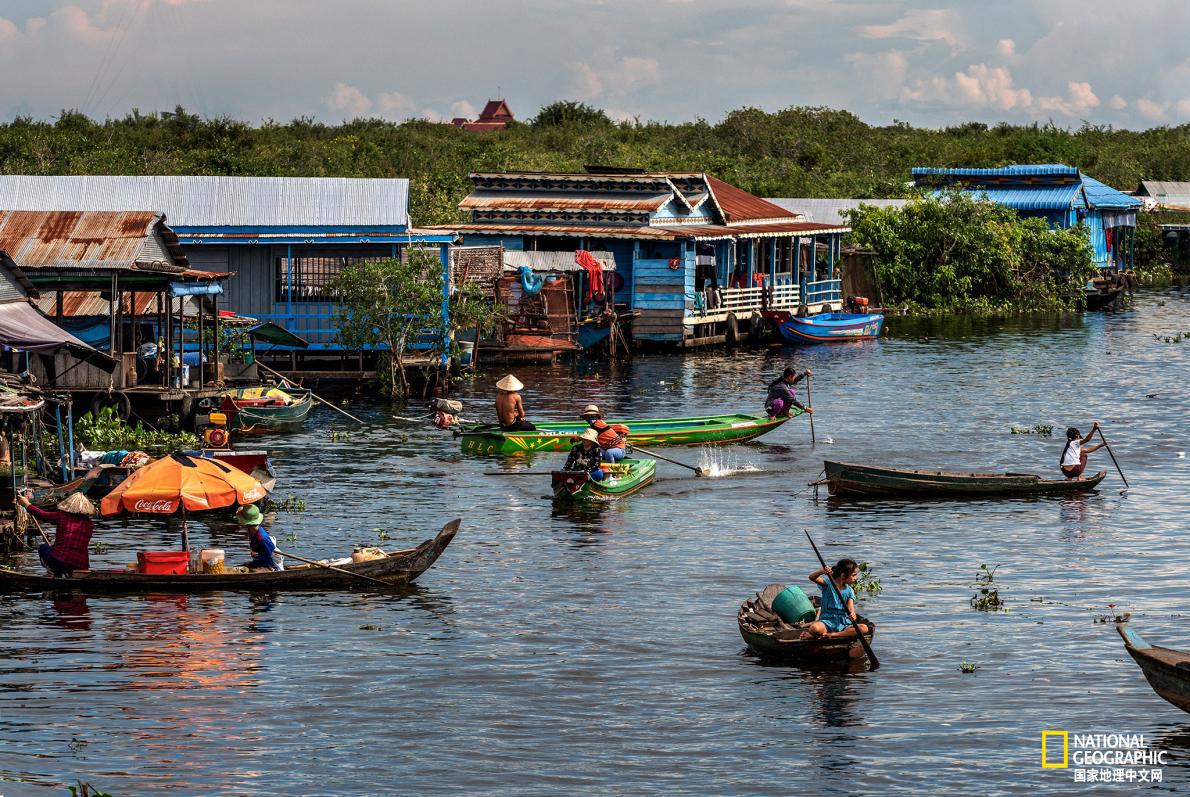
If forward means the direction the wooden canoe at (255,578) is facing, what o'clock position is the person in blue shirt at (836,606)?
The person in blue shirt is roughly at 1 o'clock from the wooden canoe.

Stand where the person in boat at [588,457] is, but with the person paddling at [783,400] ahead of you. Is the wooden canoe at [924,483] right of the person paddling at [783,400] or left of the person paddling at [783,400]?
right

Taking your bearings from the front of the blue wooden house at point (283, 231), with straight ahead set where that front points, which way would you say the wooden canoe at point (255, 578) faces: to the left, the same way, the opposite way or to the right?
to the left

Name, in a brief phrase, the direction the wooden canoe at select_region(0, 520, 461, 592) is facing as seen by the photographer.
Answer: facing to the right of the viewer

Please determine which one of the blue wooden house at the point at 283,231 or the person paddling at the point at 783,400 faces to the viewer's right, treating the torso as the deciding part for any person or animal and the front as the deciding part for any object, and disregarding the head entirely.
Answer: the person paddling

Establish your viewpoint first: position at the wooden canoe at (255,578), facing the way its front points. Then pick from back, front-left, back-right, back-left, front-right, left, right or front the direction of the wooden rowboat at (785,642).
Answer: front-right

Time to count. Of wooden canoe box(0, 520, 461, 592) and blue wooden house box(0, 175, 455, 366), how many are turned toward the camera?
1

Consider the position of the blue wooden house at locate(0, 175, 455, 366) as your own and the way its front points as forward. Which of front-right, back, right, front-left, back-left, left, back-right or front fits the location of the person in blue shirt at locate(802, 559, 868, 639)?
front

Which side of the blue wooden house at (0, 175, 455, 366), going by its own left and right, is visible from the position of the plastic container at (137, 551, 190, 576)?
front

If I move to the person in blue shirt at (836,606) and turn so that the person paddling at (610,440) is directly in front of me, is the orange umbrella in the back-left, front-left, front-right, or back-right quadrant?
front-left

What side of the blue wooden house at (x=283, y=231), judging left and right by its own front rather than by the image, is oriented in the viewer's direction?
front

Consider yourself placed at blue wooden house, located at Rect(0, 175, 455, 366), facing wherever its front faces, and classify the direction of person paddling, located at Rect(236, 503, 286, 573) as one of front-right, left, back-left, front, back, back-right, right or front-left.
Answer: front

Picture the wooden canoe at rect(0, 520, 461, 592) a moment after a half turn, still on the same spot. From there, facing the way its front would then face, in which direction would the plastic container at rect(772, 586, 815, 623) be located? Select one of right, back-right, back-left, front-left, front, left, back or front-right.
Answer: back-left
